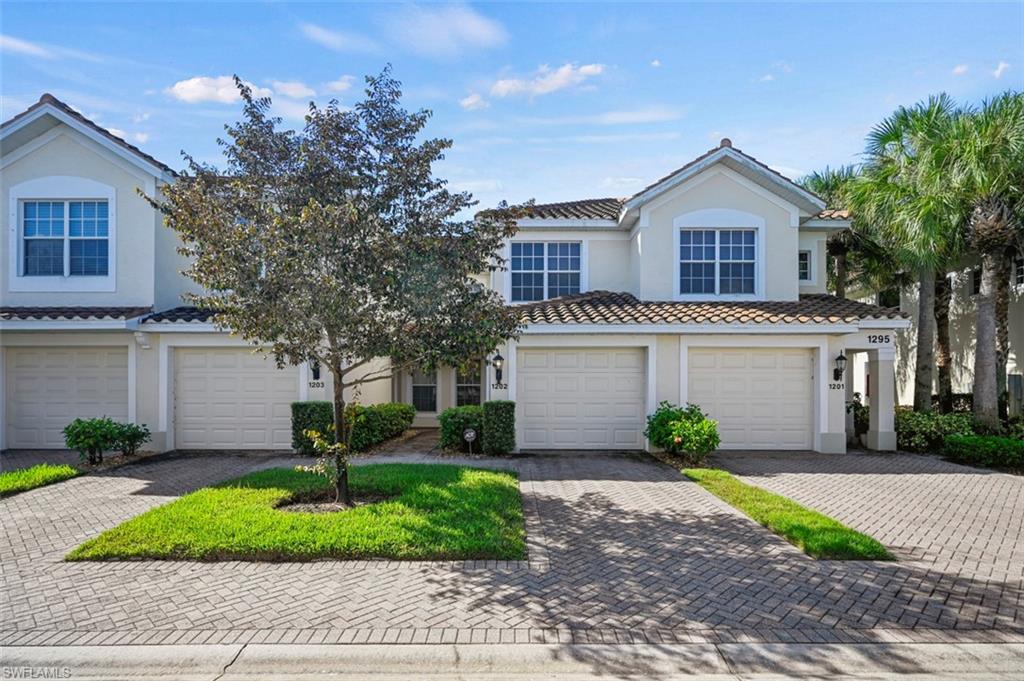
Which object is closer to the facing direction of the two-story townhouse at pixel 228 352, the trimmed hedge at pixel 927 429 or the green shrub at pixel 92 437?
the green shrub

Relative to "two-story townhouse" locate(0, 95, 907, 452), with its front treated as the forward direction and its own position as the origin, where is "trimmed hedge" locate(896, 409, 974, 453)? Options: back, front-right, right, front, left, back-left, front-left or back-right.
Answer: left

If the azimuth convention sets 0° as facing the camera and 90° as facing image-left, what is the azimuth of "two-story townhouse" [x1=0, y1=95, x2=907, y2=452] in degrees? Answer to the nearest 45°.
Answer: approximately 0°

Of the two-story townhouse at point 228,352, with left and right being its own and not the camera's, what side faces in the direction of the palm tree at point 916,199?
left

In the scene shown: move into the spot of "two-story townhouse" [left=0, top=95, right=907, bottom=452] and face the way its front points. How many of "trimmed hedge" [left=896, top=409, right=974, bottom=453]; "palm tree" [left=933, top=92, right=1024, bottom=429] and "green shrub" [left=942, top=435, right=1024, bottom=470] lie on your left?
3

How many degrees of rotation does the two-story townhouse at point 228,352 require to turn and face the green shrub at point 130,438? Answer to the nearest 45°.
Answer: approximately 45° to its right

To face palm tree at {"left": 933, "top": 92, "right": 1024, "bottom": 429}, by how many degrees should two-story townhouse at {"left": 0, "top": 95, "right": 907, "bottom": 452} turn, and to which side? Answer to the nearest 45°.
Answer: approximately 90° to its left

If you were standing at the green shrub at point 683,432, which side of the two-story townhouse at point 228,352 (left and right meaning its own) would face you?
left
